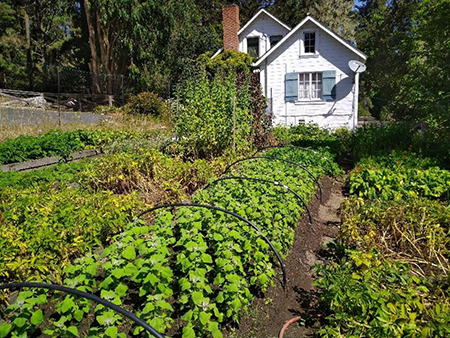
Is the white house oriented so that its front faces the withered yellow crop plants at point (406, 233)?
yes

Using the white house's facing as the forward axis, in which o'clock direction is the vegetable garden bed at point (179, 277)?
The vegetable garden bed is roughly at 12 o'clock from the white house.

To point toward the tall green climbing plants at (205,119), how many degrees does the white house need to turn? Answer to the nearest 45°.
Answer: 0° — it already faces it

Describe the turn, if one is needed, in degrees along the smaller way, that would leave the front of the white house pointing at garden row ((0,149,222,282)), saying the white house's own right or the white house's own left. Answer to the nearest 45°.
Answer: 0° — it already faces it

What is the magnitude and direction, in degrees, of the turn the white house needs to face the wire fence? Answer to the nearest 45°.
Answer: approximately 90° to its right

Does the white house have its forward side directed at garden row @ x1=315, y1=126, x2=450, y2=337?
yes

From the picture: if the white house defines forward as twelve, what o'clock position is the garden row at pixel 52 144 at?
The garden row is roughly at 1 o'clock from the white house.

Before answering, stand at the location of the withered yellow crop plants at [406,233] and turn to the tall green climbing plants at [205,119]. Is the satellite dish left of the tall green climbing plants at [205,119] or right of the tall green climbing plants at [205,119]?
right

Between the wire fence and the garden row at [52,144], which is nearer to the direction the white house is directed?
the garden row

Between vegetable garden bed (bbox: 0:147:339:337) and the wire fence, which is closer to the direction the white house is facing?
the vegetable garden bed

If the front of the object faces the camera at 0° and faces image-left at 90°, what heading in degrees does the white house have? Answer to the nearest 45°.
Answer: approximately 0°
